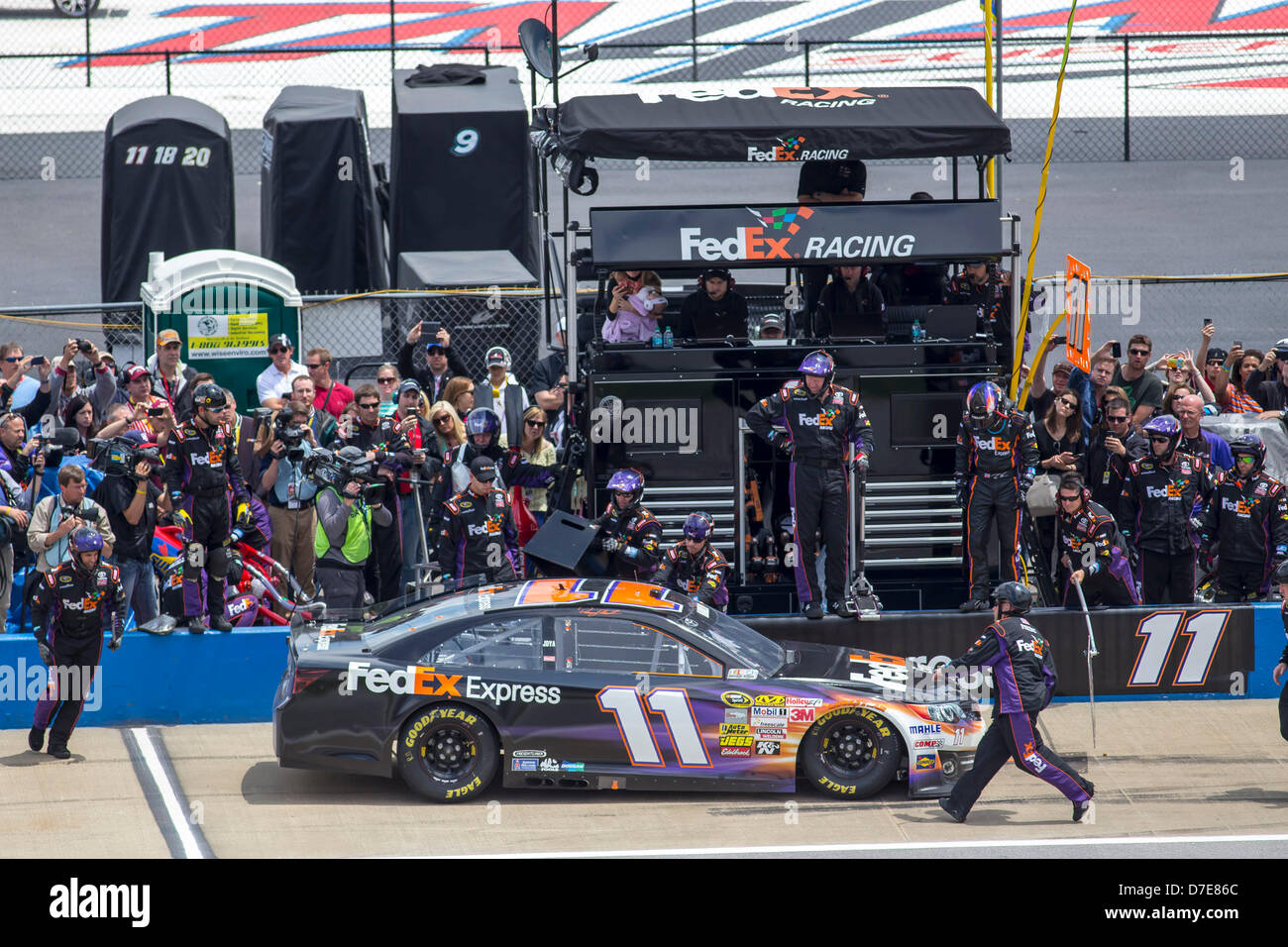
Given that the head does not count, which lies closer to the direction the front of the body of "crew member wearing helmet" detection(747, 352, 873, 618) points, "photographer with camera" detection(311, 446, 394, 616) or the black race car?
the black race car

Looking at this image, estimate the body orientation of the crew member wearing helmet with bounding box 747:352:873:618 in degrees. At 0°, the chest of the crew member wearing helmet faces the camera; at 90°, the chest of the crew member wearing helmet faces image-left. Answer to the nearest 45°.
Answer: approximately 0°

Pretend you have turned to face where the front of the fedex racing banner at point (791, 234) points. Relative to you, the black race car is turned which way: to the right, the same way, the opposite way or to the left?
to the left

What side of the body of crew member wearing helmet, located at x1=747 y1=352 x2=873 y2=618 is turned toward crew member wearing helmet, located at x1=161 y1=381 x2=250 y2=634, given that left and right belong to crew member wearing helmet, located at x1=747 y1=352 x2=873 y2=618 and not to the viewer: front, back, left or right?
right

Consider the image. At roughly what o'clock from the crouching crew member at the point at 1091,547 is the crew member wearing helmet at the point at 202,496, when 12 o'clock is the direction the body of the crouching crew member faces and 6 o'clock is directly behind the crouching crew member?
The crew member wearing helmet is roughly at 1 o'clock from the crouching crew member.

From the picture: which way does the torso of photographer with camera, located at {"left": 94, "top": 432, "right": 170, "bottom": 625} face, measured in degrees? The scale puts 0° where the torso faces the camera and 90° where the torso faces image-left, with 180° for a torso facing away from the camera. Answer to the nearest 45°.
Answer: approximately 315°

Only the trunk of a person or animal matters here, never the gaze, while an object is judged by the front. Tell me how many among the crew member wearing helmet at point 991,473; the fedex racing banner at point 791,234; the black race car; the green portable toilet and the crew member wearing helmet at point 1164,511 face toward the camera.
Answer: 4

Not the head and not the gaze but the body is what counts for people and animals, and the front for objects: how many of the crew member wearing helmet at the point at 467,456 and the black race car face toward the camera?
1

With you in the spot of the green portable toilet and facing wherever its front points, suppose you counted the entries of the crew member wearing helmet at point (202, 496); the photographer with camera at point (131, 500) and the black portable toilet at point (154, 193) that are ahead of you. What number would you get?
2
